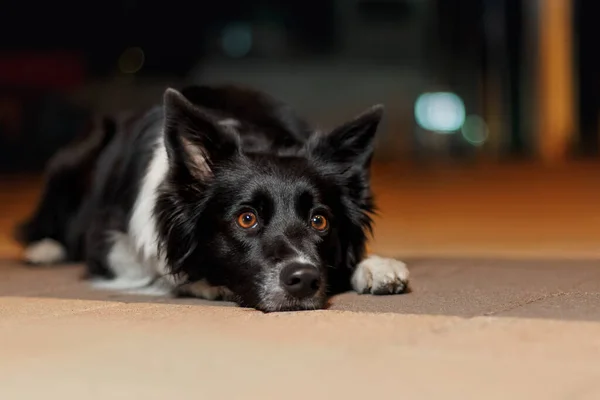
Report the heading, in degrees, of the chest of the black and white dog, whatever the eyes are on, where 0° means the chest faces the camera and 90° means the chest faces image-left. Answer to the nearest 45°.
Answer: approximately 315°
